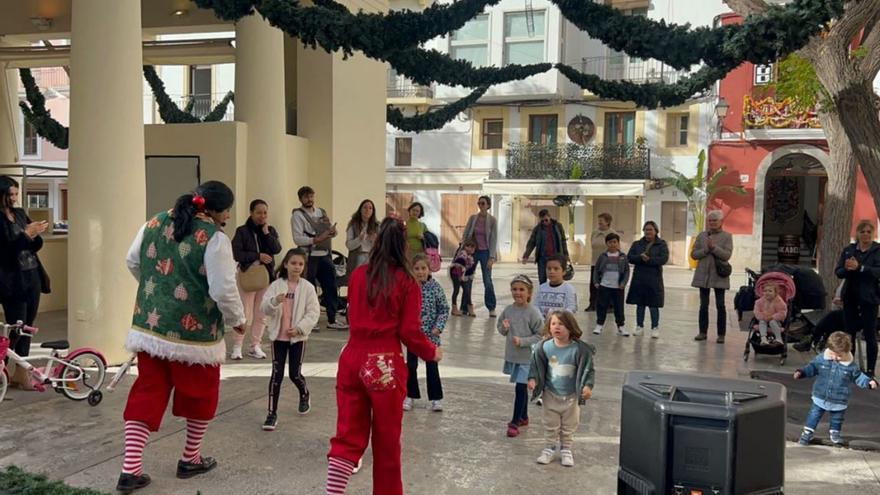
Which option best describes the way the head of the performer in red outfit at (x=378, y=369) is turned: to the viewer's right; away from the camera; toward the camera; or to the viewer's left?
away from the camera

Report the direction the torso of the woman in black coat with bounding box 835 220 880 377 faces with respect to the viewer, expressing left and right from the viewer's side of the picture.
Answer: facing the viewer and to the left of the viewer

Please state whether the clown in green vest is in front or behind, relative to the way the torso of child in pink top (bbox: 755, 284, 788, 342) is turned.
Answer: in front

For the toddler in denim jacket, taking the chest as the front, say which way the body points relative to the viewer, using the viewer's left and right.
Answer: facing the viewer

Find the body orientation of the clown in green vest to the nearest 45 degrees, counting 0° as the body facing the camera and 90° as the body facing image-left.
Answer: approximately 225°

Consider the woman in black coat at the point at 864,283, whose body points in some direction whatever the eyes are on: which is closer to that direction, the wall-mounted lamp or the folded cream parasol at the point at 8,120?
the folded cream parasol

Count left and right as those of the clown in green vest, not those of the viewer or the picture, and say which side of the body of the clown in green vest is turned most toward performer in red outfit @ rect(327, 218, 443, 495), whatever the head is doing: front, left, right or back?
right

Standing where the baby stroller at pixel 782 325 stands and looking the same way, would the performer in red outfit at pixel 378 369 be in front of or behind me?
in front

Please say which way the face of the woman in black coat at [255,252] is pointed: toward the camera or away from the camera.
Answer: toward the camera

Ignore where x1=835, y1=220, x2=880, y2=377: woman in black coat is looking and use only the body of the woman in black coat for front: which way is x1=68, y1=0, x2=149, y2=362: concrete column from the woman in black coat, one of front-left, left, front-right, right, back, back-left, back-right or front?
front

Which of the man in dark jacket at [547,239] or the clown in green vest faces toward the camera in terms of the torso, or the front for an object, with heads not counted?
the man in dark jacket

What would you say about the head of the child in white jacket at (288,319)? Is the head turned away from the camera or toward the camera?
toward the camera

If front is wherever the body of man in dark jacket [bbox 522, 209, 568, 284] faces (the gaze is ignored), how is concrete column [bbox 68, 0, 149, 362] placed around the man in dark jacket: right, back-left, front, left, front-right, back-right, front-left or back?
front-right

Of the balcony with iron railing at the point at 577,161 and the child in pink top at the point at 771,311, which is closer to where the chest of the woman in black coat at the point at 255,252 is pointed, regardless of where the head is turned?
the child in pink top

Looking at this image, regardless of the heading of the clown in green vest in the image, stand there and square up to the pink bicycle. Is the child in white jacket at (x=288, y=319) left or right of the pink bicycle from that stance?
right

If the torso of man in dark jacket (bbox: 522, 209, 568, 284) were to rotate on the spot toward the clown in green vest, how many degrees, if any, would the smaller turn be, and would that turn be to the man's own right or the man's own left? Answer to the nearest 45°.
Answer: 0° — they already face them

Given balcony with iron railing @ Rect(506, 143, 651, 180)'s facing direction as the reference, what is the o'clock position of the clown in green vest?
The clown in green vest is roughly at 12 o'clock from the balcony with iron railing.

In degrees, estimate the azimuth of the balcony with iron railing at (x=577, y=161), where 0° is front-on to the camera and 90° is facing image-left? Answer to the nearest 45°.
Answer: approximately 0°

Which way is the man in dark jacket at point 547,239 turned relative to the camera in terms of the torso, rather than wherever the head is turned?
toward the camera

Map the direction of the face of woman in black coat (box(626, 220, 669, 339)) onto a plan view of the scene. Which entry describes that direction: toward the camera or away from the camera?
toward the camera

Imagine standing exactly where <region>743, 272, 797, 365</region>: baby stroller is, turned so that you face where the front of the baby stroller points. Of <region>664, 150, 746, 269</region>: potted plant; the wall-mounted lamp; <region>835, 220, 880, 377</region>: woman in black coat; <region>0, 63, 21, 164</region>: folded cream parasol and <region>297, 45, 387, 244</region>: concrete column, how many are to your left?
1
